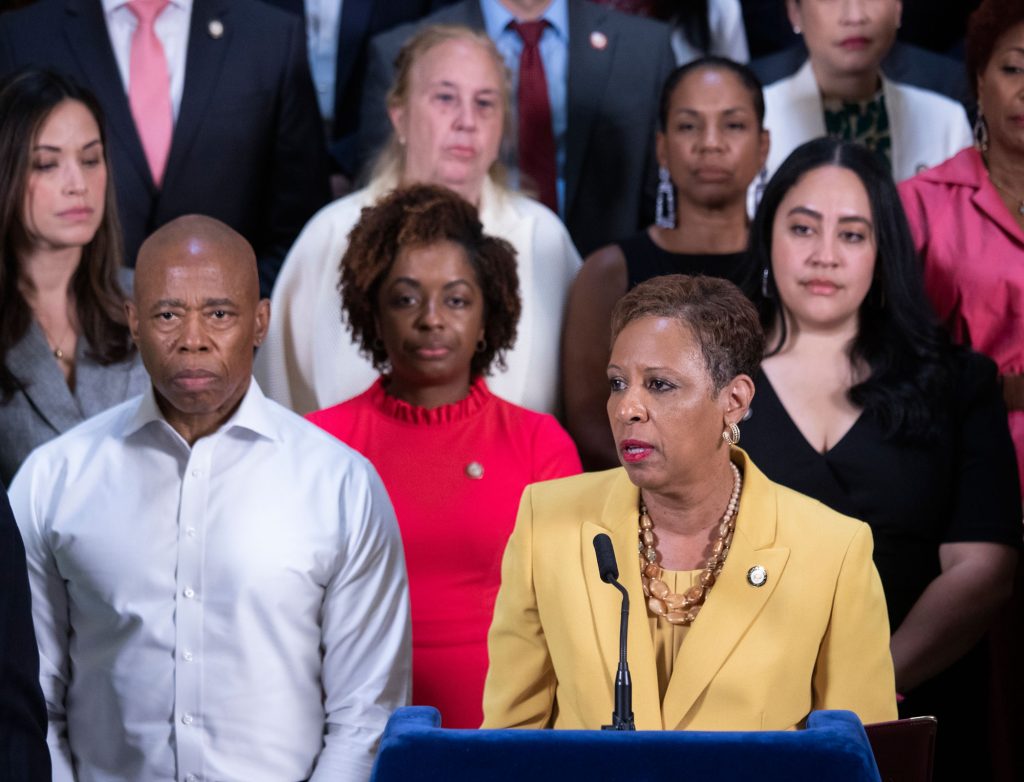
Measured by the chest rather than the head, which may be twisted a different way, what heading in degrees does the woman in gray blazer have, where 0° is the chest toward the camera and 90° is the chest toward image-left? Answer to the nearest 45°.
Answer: approximately 315°

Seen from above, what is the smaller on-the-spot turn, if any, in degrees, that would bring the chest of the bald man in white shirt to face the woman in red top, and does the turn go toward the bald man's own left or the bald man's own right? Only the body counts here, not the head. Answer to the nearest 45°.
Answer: approximately 135° to the bald man's own left

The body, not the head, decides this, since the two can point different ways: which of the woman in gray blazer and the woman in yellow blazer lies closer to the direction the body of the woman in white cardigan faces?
the woman in yellow blazer

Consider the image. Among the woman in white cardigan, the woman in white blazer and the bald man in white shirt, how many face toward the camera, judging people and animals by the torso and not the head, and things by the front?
3

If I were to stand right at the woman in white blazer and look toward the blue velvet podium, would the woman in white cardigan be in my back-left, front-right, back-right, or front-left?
front-right

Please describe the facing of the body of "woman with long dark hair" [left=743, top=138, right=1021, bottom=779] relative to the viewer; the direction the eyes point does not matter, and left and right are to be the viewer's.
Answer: facing the viewer and to the left of the viewer

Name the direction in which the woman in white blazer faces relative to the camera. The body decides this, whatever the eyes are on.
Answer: toward the camera

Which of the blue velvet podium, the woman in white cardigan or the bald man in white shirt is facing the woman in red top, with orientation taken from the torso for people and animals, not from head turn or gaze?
the woman in white cardigan

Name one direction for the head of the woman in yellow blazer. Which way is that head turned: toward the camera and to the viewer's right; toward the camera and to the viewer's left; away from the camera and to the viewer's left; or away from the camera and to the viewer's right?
toward the camera and to the viewer's left

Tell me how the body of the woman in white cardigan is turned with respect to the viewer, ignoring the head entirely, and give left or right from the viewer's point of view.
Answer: facing the viewer

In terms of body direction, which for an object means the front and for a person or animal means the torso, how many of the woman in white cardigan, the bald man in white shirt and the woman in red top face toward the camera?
3

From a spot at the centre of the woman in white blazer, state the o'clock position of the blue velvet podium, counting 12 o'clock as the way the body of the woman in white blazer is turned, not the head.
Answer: The blue velvet podium is roughly at 12 o'clock from the woman in white blazer.

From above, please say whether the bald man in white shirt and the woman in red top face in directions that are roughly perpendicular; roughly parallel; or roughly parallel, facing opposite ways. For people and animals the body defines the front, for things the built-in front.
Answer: roughly parallel

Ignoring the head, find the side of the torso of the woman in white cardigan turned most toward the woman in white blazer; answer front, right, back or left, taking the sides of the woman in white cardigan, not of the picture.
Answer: left

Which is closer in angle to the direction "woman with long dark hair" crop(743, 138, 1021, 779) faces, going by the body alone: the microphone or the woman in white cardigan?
the microphone

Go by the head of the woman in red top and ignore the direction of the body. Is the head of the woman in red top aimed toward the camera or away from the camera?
toward the camera
